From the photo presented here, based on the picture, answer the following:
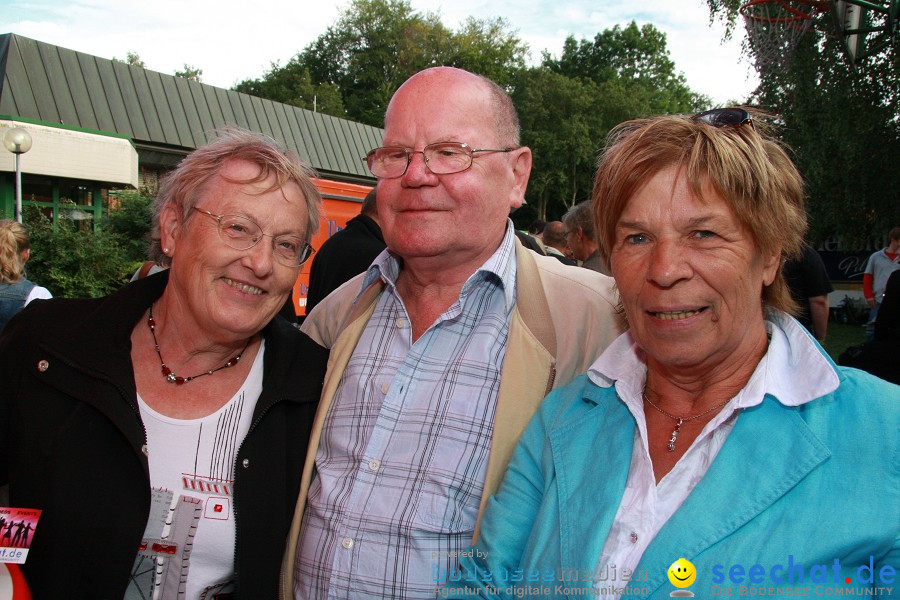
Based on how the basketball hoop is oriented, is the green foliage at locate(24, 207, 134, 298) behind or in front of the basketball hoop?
in front

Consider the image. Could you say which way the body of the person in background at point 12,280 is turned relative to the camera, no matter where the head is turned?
away from the camera

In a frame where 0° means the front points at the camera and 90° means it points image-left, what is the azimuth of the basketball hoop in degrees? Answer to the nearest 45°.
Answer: approximately 90°

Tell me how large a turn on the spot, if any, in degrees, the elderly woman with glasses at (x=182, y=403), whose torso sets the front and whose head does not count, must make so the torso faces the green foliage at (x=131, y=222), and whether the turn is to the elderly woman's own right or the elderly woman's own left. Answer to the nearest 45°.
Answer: approximately 135° to the elderly woman's own left

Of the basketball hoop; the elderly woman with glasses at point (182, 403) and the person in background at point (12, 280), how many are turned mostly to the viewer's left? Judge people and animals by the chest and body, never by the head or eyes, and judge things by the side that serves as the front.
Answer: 1

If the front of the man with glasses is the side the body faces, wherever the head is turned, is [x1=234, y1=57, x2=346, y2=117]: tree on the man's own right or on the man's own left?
on the man's own right

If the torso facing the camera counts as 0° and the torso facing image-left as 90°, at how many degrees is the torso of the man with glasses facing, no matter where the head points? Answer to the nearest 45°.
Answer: approximately 45°

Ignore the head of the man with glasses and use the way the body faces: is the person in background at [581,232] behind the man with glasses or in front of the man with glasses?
behind
